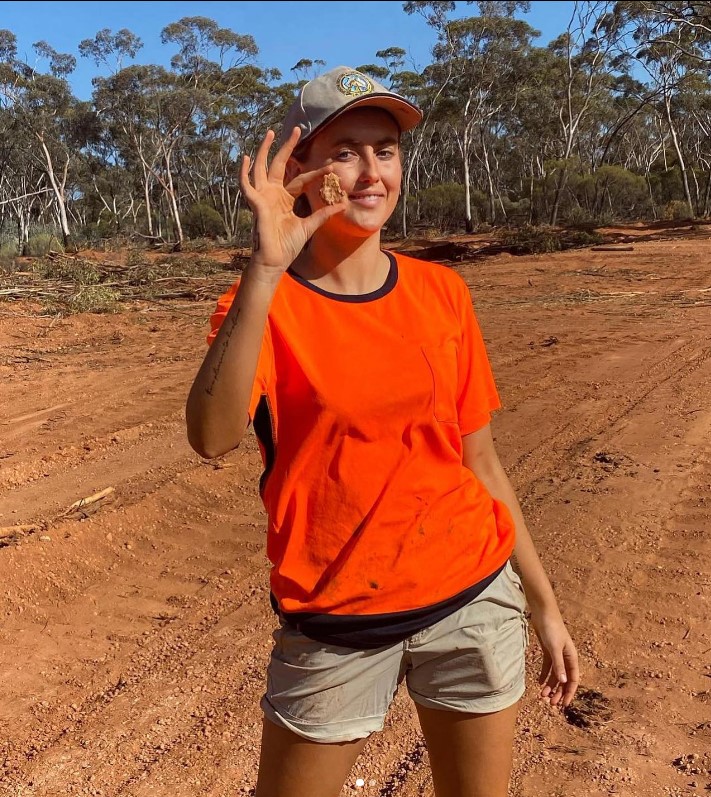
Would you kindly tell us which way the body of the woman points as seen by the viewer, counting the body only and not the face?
toward the camera

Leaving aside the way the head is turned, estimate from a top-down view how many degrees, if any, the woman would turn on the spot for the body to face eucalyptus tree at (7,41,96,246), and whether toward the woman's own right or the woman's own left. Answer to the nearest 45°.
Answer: approximately 180°

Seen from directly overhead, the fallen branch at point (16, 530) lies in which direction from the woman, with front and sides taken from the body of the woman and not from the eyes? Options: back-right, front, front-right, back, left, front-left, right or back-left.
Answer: back-right

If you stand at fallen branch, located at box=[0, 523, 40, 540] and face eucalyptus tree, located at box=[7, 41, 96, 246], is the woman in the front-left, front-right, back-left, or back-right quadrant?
back-right

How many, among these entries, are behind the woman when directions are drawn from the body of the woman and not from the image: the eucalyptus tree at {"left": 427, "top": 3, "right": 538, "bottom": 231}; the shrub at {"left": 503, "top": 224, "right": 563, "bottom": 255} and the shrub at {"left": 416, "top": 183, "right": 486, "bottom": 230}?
3

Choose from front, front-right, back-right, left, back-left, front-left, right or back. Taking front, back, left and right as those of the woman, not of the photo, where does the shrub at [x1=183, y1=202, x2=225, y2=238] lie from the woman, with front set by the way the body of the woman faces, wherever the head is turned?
back

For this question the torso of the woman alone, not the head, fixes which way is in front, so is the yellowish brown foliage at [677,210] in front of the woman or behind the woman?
behind

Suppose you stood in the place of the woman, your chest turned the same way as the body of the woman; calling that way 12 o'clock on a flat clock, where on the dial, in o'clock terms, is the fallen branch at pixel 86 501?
The fallen branch is roughly at 5 o'clock from the woman.

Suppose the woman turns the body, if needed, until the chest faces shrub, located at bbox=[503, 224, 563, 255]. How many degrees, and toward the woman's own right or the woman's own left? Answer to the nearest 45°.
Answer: approximately 180°
